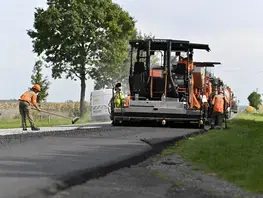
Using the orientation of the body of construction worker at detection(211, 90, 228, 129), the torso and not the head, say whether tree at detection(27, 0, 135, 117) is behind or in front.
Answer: in front
